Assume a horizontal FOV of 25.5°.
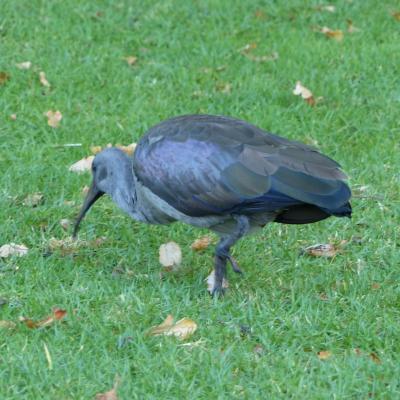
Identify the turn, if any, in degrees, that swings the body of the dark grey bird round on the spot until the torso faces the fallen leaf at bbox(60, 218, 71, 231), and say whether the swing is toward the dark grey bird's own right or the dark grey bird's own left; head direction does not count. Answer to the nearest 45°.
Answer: approximately 45° to the dark grey bird's own right

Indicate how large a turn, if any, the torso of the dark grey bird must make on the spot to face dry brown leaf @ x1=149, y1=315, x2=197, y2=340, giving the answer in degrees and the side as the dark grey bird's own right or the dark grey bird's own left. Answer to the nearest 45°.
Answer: approximately 90° to the dark grey bird's own left

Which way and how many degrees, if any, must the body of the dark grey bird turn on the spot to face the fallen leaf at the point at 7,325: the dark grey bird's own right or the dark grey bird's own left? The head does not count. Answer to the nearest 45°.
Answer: approximately 45° to the dark grey bird's own left

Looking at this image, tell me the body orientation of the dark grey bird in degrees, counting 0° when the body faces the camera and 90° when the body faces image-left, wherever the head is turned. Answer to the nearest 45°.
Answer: approximately 90°

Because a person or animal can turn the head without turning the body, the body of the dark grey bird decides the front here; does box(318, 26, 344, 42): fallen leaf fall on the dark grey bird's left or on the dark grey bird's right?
on the dark grey bird's right

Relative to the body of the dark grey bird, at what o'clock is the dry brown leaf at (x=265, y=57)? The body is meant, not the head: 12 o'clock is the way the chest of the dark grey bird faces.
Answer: The dry brown leaf is roughly at 3 o'clock from the dark grey bird.

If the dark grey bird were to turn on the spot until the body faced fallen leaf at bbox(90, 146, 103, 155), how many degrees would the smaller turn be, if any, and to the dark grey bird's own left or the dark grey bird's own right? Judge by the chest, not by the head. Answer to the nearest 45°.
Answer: approximately 45° to the dark grey bird's own right

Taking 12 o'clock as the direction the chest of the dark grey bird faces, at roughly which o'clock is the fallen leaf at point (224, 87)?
The fallen leaf is roughly at 3 o'clock from the dark grey bird.

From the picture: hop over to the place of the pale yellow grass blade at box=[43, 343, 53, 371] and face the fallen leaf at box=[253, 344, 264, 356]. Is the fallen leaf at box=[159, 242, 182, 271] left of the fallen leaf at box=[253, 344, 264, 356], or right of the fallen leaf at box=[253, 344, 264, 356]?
left

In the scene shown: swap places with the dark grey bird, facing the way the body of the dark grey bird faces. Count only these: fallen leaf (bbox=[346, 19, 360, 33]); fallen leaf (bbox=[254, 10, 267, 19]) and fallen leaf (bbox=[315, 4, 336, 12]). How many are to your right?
3

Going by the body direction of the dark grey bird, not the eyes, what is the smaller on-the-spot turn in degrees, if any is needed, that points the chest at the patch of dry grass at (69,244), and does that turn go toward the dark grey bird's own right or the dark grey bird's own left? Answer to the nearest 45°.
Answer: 0° — it already faces it

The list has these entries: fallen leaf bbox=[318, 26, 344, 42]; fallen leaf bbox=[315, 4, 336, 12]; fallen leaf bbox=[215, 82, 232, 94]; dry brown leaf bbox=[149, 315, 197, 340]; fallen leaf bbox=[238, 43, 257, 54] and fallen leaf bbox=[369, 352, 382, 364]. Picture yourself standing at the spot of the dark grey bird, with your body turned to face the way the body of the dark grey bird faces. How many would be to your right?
4

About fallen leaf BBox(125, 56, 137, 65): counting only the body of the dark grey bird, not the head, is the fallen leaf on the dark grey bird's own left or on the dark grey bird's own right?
on the dark grey bird's own right
